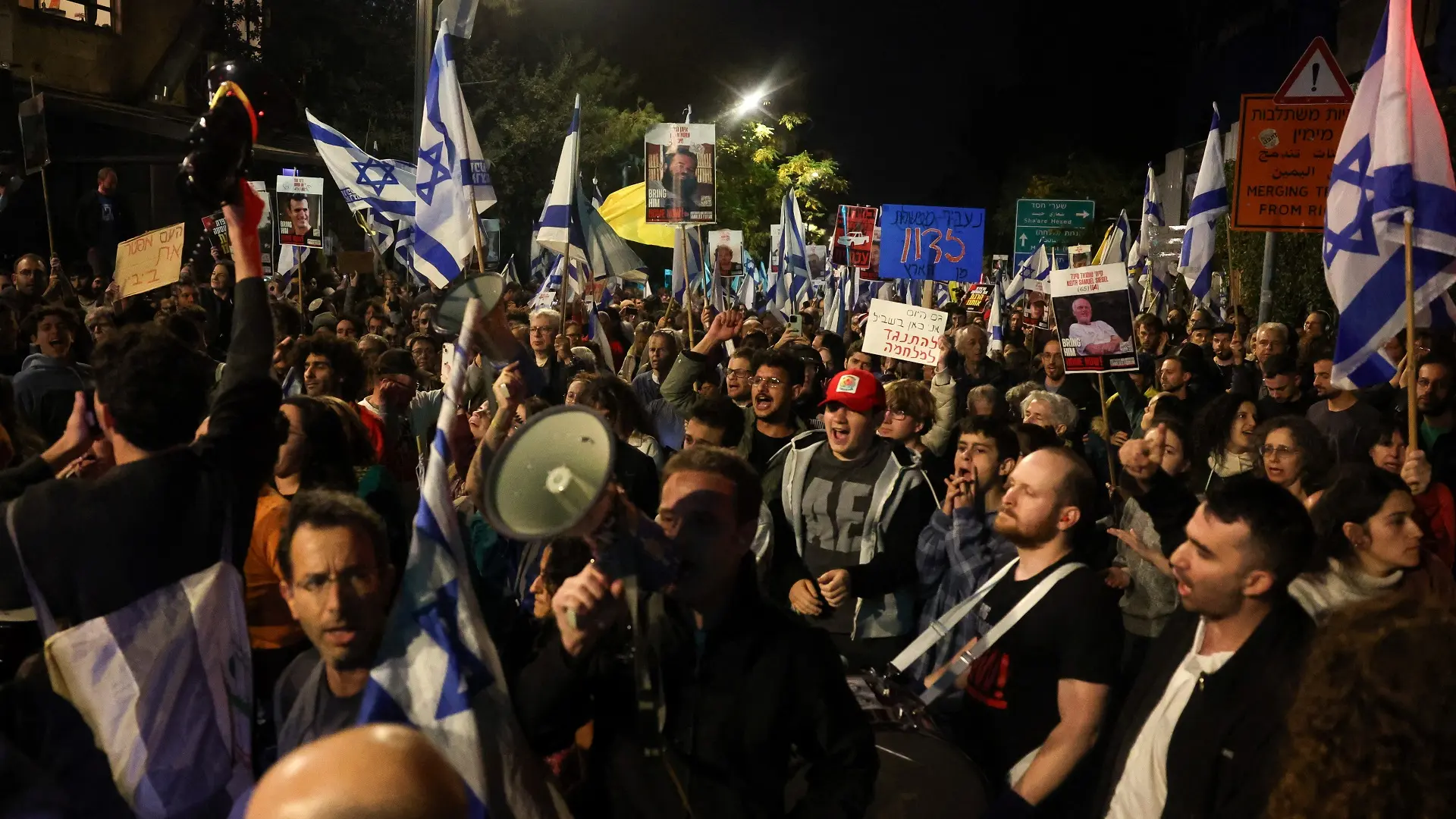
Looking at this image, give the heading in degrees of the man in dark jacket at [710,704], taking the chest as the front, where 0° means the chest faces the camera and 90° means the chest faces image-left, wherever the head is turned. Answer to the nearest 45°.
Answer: approximately 45°

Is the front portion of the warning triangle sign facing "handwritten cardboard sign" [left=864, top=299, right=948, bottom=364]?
no

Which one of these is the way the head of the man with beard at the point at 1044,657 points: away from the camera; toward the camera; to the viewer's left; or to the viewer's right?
to the viewer's left

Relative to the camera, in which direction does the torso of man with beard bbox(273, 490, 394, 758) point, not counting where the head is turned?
toward the camera

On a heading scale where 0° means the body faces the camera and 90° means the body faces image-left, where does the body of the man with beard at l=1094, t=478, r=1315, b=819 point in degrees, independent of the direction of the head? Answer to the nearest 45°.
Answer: approximately 45°

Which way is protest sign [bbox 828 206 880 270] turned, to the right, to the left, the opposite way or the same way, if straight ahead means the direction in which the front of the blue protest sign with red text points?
the same way

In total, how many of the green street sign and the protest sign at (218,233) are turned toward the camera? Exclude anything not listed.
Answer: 2

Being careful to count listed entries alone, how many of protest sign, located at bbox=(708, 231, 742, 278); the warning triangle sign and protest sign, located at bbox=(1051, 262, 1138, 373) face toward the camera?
3

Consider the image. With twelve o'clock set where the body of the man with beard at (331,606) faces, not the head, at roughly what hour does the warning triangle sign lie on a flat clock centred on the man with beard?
The warning triangle sign is roughly at 8 o'clock from the man with beard.

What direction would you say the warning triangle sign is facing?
toward the camera

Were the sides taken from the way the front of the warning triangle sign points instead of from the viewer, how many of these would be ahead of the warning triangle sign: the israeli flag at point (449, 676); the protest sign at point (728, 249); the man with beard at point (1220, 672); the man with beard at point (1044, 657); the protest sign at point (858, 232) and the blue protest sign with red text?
3

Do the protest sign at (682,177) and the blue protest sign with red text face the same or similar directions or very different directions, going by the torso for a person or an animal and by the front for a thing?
same or similar directions

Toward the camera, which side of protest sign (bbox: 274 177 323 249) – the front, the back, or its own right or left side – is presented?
front

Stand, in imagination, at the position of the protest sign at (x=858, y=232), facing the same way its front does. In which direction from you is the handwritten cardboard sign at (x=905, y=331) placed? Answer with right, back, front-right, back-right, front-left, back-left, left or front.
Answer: front

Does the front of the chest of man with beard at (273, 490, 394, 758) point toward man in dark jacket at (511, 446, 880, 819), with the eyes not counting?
no

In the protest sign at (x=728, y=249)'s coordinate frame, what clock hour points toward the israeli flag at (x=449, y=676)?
The israeli flag is roughly at 12 o'clock from the protest sign.

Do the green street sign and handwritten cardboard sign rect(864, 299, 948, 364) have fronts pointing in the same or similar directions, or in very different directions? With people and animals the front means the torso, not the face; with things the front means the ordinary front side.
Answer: same or similar directions

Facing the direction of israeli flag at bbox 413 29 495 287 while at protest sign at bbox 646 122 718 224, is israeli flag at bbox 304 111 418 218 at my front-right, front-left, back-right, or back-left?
front-right
